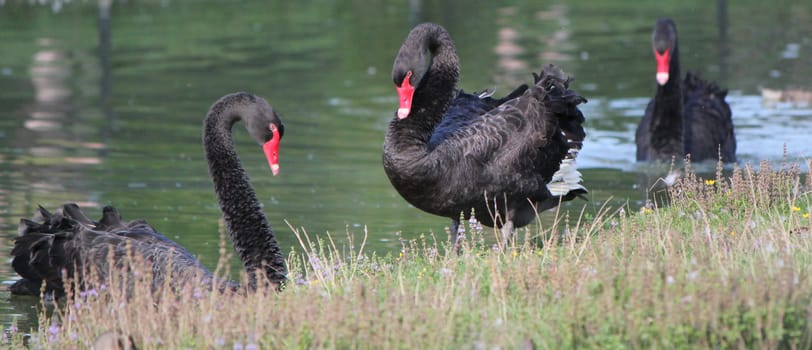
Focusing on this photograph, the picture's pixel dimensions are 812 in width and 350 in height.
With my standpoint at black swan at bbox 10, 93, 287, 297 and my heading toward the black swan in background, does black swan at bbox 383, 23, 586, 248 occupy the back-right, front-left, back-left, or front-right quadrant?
front-right

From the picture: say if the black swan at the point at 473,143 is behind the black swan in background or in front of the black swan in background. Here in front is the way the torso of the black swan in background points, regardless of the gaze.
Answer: in front

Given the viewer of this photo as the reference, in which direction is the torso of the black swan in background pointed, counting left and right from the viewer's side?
facing the viewer and to the left of the viewer

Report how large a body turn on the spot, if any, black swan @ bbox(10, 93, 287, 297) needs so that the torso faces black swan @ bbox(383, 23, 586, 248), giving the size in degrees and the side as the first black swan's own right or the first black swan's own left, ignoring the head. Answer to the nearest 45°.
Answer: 0° — it already faces it

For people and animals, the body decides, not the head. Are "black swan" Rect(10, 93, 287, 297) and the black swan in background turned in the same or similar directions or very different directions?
very different directions

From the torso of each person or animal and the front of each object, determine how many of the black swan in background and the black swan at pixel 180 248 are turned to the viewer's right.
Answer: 1

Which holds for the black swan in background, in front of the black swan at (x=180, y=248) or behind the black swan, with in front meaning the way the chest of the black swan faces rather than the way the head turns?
in front

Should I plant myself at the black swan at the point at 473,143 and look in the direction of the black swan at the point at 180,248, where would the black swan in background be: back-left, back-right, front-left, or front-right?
back-right

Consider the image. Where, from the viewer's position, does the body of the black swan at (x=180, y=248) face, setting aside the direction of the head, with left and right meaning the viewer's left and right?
facing to the right of the viewer

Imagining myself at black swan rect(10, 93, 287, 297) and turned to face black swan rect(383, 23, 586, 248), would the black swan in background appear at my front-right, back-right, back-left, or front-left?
front-left

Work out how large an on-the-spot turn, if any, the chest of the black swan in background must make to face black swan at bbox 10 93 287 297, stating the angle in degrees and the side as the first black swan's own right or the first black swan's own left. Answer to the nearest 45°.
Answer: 0° — it already faces it
